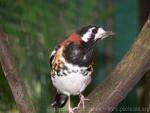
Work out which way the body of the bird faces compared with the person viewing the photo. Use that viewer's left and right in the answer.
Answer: facing the viewer and to the right of the viewer
